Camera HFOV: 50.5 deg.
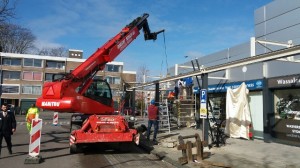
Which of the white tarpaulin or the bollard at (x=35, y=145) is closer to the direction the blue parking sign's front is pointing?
the bollard

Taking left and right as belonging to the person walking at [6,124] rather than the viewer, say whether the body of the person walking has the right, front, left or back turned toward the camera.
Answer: front

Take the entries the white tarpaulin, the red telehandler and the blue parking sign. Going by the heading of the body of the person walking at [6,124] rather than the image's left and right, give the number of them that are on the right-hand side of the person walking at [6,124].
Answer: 0

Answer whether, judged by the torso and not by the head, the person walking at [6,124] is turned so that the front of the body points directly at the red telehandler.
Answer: no

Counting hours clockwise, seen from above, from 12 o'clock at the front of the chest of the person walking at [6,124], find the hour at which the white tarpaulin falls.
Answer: The white tarpaulin is roughly at 9 o'clock from the person walking.

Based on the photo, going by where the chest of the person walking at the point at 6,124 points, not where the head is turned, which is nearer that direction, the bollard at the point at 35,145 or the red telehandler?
the bollard

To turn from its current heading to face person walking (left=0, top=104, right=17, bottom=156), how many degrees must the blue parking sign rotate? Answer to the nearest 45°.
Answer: approximately 90° to its right

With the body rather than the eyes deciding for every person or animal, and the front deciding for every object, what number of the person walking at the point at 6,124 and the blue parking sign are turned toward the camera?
2

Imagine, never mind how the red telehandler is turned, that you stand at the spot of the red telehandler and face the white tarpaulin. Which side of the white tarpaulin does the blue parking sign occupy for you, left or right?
right

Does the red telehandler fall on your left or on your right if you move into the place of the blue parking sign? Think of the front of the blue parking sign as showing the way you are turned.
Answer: on your right

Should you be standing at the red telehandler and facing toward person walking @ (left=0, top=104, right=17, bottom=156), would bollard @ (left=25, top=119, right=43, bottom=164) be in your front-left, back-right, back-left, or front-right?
front-left

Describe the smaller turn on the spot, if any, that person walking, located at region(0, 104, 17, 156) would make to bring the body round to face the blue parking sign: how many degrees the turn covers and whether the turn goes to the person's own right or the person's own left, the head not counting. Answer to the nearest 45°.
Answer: approximately 90° to the person's own left

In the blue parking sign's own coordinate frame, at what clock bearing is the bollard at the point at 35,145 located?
The bollard is roughly at 2 o'clock from the blue parking sign.
